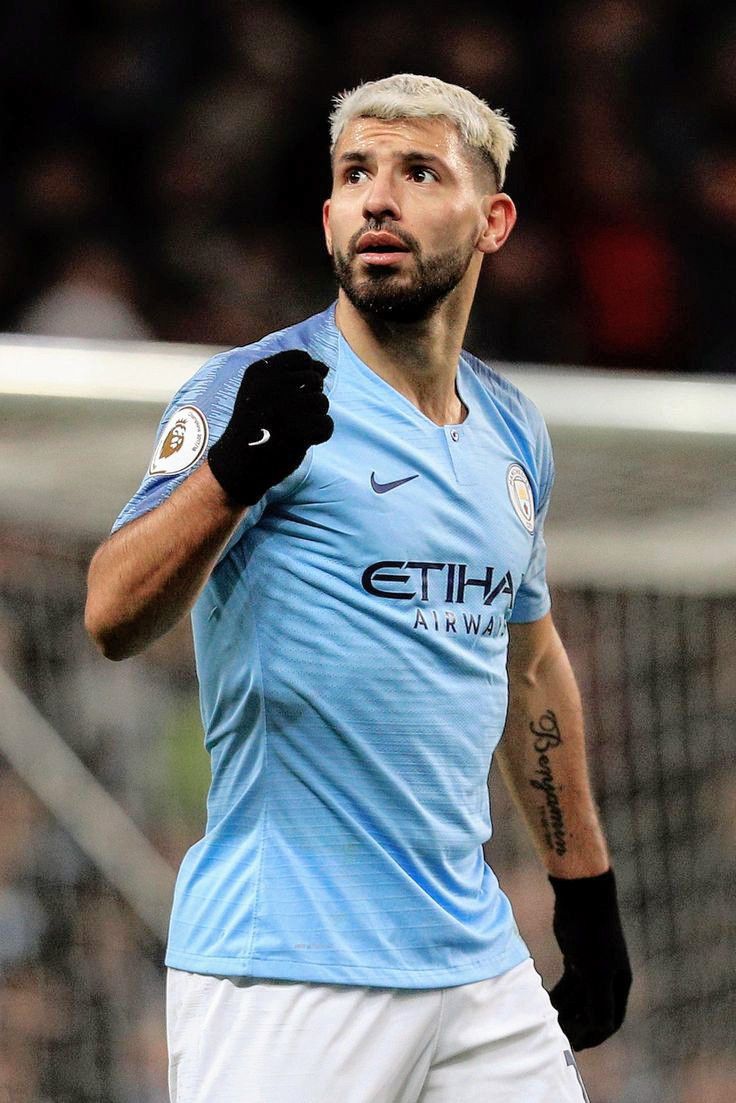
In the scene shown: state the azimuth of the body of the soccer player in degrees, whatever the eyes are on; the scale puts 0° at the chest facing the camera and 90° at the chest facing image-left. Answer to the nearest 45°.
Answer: approximately 315°
